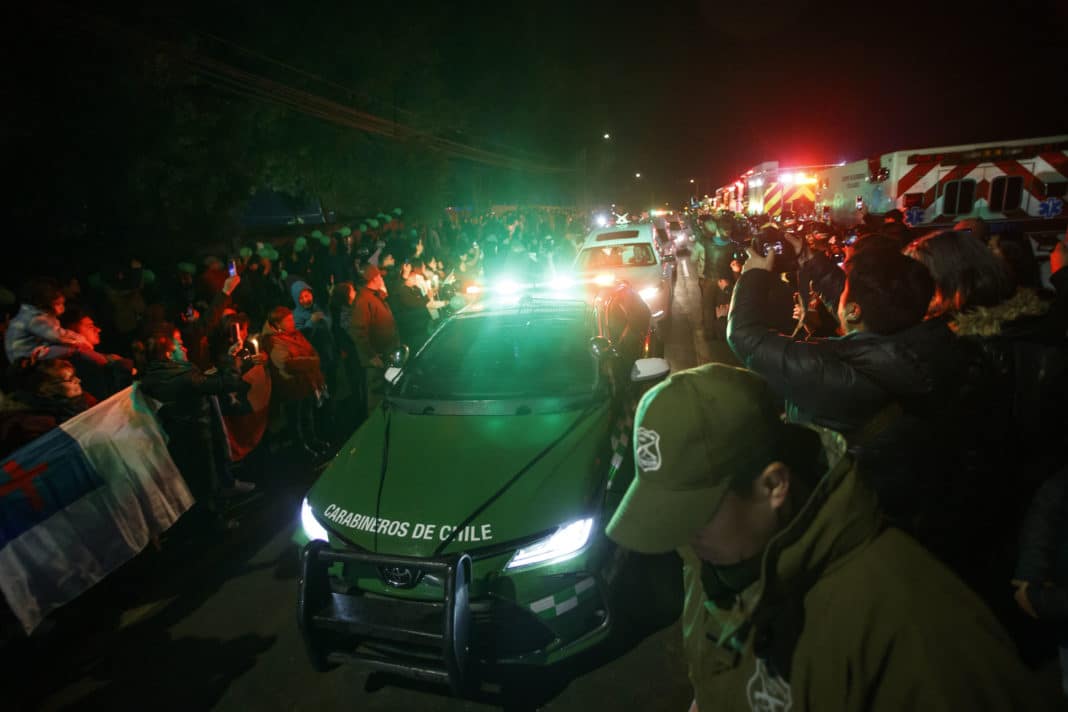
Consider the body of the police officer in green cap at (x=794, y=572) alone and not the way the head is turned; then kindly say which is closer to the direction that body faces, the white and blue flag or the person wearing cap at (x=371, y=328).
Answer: the white and blue flag

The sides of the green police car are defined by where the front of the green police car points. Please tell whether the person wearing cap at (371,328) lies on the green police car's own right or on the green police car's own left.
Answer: on the green police car's own right

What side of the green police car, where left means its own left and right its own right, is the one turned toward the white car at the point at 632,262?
back

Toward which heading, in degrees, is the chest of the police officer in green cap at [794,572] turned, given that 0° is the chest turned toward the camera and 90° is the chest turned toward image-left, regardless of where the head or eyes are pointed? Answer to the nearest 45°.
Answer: approximately 45°

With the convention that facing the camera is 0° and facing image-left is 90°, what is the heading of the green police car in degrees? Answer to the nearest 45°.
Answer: approximately 45°

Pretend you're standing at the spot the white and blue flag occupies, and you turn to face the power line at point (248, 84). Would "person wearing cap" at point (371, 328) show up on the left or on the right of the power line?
right

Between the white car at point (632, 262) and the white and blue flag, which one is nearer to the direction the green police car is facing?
the white and blue flag

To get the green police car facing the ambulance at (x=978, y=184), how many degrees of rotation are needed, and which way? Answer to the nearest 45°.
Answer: approximately 180°

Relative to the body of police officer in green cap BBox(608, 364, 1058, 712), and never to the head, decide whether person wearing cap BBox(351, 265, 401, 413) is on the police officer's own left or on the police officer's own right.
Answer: on the police officer's own right

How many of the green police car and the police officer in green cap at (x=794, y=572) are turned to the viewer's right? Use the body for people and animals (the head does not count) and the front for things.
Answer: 0

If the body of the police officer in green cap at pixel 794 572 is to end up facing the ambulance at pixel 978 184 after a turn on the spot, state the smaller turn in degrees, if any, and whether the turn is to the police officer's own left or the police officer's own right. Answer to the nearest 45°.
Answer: approximately 135° to the police officer's own right
